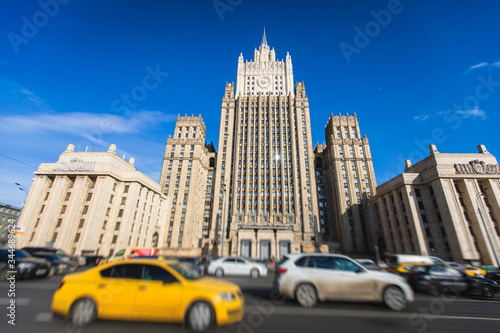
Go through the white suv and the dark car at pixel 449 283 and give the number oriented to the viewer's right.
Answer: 2

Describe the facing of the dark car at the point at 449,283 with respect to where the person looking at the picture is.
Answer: facing to the right of the viewer

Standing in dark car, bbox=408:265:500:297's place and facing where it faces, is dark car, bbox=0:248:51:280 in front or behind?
behind

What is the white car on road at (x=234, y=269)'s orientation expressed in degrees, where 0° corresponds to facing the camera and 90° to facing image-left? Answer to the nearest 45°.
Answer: approximately 270°

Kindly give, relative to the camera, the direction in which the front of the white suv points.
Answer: facing to the right of the viewer

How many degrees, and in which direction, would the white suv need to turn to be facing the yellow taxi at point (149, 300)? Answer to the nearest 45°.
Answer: approximately 135° to its right

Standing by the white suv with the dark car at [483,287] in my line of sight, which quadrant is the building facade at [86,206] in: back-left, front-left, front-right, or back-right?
back-left

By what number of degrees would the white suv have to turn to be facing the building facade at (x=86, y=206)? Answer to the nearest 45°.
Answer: approximately 180°

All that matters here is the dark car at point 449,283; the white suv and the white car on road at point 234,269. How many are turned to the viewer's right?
3

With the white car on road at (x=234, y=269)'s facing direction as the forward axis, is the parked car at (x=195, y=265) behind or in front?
behind

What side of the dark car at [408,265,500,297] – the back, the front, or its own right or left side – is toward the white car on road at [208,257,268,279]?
back

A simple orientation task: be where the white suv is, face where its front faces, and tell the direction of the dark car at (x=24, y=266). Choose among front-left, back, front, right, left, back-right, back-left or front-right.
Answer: back
